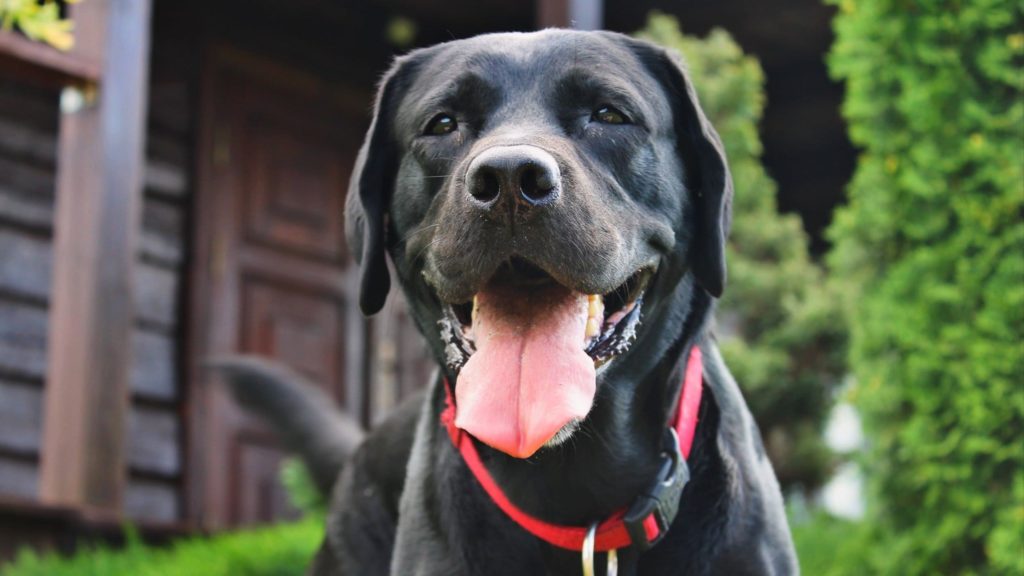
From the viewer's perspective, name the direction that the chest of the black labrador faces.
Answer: toward the camera

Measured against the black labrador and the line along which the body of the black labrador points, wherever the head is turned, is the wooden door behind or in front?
behind

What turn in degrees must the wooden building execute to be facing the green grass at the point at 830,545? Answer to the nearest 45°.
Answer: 0° — it already faces it

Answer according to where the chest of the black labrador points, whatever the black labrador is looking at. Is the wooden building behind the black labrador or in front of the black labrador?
behind

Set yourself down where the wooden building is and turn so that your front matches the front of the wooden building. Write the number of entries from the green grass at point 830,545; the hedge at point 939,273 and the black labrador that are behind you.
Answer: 0

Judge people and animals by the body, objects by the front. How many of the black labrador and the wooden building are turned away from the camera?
0

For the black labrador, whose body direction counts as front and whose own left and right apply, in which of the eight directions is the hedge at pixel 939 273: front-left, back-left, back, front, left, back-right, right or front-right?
back-left

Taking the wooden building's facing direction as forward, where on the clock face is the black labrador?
The black labrador is roughly at 1 o'clock from the wooden building.

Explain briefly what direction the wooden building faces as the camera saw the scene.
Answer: facing the viewer and to the right of the viewer
